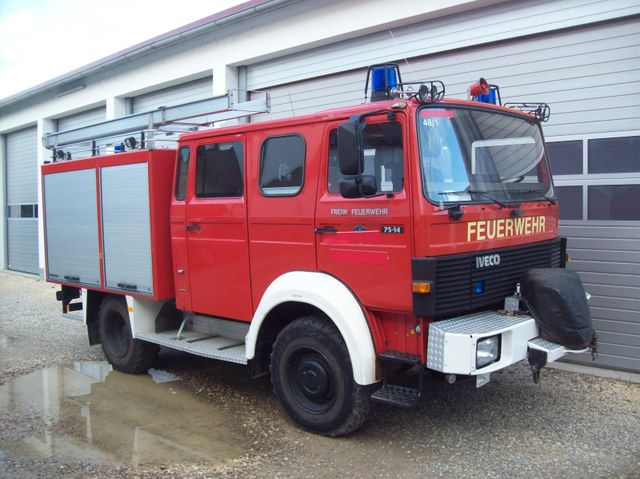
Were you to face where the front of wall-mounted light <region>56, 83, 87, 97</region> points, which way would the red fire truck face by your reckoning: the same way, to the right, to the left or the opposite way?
to the left

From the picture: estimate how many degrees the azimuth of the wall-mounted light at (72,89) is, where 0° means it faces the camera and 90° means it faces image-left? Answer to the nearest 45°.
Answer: approximately 45°

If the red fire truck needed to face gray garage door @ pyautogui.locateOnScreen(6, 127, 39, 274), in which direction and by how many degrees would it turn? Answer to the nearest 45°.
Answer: approximately 180°

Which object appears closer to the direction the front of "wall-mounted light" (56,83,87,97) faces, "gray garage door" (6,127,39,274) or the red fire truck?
the red fire truck

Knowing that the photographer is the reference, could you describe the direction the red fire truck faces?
facing the viewer and to the right of the viewer

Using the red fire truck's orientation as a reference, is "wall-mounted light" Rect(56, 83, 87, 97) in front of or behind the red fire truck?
behind

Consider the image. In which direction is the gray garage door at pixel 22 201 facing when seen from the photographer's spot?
facing the viewer and to the left of the viewer

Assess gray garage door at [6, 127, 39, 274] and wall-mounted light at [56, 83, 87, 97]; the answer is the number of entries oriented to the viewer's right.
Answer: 0

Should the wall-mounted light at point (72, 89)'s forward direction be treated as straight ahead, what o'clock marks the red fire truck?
The red fire truck is roughly at 10 o'clock from the wall-mounted light.

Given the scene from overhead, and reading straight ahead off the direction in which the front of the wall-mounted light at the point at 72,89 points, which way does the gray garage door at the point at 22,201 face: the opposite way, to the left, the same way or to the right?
the same way

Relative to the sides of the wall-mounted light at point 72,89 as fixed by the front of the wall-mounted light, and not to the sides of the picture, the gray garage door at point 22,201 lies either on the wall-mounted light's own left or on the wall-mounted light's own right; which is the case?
on the wall-mounted light's own right
